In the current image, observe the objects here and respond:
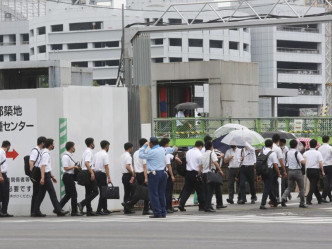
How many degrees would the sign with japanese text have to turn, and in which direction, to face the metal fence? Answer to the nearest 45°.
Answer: approximately 135° to its left

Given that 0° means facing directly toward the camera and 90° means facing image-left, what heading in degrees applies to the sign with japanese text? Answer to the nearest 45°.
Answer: approximately 0°
